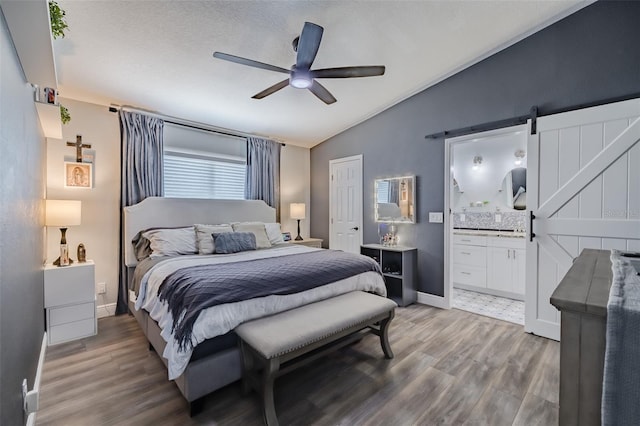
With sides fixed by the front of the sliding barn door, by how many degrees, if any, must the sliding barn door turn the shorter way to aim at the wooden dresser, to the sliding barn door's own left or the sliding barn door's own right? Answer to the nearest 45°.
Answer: approximately 45° to the sliding barn door's own left

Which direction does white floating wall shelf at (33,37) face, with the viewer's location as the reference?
facing to the right of the viewer

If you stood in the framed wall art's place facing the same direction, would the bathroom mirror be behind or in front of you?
in front

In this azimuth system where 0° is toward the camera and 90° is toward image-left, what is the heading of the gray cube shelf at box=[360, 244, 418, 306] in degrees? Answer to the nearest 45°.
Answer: approximately 45°

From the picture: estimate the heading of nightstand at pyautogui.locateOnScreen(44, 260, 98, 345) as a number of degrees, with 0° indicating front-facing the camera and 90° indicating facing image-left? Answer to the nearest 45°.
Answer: approximately 0°

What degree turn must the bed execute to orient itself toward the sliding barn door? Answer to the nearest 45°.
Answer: approximately 45° to its left

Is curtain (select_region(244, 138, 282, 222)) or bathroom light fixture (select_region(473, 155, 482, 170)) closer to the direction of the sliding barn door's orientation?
the curtain
